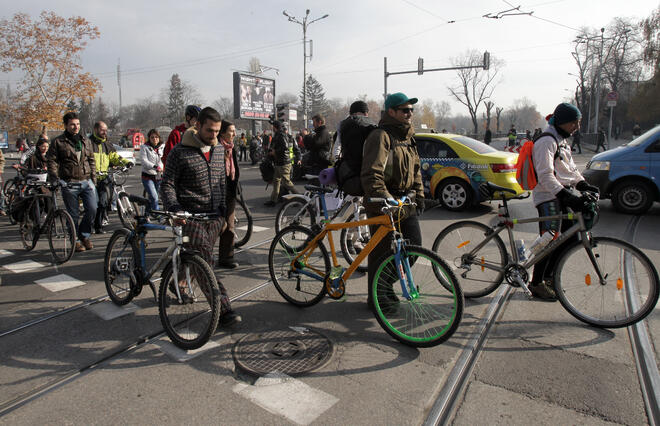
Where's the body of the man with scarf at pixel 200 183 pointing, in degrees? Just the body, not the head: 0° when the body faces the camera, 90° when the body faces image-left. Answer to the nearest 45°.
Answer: approximately 315°

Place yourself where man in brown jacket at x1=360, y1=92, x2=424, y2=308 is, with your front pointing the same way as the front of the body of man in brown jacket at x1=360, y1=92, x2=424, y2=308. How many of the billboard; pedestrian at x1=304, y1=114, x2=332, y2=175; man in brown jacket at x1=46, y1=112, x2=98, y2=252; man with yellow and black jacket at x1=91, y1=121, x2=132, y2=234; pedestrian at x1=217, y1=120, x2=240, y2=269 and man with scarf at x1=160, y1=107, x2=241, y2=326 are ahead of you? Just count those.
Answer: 0

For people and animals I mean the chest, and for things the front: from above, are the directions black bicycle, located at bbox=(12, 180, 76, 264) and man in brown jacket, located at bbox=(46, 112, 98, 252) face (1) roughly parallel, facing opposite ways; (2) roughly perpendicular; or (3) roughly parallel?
roughly parallel

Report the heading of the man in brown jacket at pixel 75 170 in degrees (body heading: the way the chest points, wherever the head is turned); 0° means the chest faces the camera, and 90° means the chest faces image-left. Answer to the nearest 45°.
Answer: approximately 315°

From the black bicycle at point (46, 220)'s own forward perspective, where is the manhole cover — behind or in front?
in front

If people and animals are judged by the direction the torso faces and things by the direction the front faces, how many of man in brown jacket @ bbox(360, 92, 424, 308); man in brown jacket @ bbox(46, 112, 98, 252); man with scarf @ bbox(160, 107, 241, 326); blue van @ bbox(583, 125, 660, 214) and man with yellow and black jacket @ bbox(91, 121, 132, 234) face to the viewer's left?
1

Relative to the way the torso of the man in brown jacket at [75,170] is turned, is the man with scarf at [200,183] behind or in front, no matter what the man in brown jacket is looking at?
in front

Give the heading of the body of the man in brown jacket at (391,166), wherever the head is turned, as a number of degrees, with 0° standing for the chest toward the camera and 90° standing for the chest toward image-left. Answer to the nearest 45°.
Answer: approximately 315°

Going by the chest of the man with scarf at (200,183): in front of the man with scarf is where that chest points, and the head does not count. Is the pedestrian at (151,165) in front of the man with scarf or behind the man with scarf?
behind
